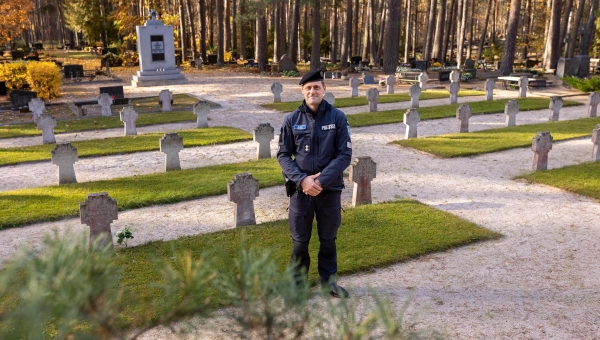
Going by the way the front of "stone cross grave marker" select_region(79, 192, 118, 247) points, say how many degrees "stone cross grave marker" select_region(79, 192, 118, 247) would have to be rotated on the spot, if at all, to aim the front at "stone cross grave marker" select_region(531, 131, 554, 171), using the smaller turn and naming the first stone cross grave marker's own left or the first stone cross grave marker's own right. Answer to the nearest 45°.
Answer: approximately 90° to the first stone cross grave marker's own left

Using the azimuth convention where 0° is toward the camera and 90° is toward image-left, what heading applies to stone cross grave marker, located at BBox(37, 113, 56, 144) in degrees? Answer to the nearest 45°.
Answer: approximately 0°

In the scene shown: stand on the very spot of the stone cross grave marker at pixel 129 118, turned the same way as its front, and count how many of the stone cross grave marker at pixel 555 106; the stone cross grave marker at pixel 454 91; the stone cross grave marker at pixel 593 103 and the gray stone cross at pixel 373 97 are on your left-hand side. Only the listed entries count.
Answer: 4

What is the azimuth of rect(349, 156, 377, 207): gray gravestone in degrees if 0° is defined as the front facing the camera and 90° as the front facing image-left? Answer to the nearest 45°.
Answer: approximately 315°

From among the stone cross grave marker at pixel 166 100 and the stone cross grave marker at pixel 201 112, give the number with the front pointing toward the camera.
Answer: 2

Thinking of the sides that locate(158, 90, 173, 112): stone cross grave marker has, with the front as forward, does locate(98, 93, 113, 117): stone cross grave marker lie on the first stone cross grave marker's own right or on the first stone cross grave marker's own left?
on the first stone cross grave marker's own right

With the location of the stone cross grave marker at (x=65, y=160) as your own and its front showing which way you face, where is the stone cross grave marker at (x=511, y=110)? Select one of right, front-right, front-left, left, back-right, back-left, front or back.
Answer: left

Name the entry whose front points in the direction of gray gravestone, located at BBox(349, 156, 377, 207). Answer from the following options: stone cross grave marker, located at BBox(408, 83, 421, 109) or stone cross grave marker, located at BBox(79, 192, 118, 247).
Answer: stone cross grave marker, located at BBox(408, 83, 421, 109)

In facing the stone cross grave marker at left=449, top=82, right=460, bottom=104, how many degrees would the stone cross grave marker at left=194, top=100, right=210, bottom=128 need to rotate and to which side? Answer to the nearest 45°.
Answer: approximately 90° to its left
